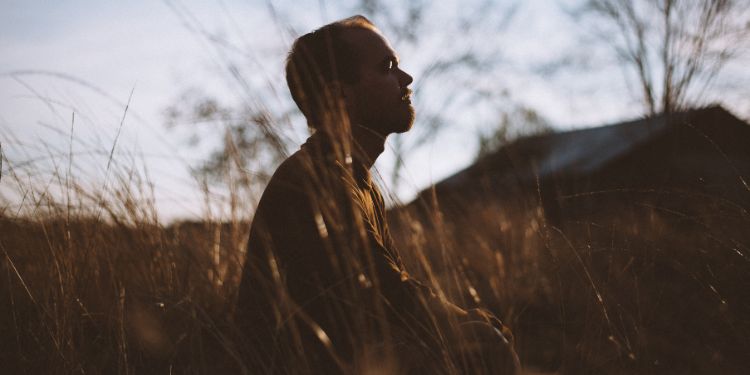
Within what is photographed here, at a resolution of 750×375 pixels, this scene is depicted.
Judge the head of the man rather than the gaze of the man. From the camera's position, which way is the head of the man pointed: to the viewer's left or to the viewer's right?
to the viewer's right

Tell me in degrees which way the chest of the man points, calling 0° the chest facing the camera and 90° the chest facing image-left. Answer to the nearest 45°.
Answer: approximately 270°
